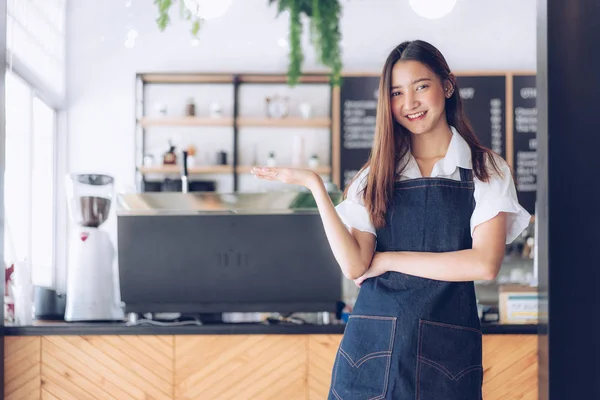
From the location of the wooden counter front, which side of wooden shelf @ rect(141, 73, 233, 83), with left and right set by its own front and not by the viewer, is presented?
front

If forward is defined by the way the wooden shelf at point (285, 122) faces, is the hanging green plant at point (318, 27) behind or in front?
in front

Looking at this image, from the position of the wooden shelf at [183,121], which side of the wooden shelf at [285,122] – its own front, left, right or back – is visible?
right

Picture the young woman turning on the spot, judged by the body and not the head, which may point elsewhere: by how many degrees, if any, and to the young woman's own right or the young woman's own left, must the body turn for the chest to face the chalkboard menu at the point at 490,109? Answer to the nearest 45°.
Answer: approximately 180°

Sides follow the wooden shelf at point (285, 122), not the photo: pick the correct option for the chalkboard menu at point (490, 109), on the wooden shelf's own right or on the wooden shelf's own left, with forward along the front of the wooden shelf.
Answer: on the wooden shelf's own left

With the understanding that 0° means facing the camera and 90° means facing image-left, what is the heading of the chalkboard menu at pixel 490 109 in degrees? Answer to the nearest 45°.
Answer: approximately 0°

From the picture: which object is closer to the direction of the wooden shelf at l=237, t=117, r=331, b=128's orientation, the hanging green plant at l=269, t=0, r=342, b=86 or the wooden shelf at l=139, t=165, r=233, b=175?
the hanging green plant

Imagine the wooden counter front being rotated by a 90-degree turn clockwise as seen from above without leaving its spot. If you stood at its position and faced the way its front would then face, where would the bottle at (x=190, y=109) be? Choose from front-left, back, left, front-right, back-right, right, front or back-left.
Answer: right

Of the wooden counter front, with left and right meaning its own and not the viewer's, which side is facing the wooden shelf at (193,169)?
back

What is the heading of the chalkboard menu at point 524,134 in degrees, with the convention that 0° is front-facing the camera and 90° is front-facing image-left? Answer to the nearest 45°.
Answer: approximately 0°
